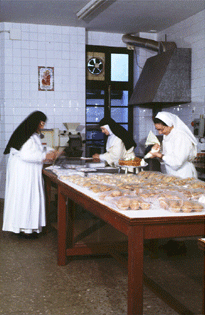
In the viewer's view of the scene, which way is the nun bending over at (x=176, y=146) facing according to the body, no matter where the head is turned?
to the viewer's left

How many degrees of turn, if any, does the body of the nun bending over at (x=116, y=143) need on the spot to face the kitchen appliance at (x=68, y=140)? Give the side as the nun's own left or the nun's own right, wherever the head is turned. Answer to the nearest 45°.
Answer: approximately 45° to the nun's own right

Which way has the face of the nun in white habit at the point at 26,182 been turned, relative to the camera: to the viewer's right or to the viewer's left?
to the viewer's right

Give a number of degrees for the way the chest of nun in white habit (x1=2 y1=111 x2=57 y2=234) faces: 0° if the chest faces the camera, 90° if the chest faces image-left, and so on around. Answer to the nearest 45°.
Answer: approximately 270°

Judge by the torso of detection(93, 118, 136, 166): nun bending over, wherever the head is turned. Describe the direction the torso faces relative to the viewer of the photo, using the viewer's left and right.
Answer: facing to the left of the viewer

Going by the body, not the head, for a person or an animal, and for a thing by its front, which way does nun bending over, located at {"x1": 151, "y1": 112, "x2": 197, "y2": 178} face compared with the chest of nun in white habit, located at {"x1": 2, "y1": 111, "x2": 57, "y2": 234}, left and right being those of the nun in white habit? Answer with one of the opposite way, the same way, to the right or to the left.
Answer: the opposite way

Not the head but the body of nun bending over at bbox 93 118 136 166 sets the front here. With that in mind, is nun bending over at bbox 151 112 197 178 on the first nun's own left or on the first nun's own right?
on the first nun's own left
